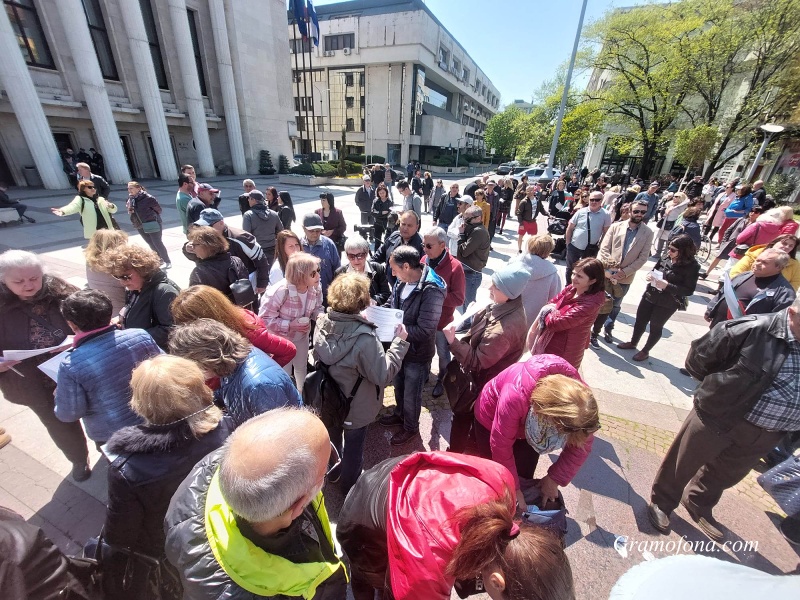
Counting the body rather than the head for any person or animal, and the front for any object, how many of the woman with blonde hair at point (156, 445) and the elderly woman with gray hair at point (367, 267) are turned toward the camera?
1

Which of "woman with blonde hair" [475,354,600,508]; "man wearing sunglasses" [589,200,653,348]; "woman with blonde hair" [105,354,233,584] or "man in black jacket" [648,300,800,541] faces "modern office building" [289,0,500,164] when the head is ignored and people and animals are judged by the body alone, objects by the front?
"woman with blonde hair" [105,354,233,584]

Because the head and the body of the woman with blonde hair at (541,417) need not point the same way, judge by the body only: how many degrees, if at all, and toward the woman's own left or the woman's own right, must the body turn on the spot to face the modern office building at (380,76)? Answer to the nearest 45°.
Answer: approximately 180°

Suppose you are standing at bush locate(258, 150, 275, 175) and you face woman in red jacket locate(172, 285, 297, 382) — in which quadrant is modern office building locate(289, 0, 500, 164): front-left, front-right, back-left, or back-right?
back-left

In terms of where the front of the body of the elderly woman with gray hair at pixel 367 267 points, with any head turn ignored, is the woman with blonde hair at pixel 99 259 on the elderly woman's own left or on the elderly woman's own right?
on the elderly woman's own right

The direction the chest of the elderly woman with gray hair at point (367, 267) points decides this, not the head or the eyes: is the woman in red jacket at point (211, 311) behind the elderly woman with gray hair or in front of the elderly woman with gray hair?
in front

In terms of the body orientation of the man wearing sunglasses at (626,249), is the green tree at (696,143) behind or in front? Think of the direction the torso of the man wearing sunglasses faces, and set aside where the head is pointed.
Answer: behind

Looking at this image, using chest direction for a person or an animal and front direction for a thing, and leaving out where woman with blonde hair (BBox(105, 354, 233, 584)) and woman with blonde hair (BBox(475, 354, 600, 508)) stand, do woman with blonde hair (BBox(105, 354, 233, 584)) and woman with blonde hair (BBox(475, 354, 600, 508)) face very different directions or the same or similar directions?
very different directions

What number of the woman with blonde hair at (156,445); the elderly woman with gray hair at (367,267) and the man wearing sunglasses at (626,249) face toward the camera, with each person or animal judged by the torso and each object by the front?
2

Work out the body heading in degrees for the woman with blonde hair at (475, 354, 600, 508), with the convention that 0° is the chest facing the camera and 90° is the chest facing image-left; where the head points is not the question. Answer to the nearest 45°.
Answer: approximately 315°

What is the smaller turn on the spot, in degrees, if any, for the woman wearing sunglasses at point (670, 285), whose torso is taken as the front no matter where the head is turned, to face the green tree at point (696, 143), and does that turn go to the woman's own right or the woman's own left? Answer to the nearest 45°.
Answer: approximately 135° to the woman's own right
